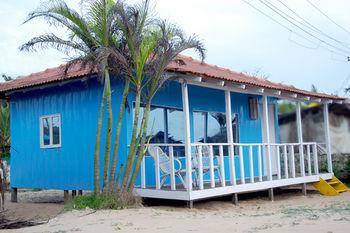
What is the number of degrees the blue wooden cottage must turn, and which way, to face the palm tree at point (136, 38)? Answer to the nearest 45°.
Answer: approximately 45° to its right

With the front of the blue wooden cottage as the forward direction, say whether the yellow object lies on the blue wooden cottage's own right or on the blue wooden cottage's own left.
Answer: on the blue wooden cottage's own left
